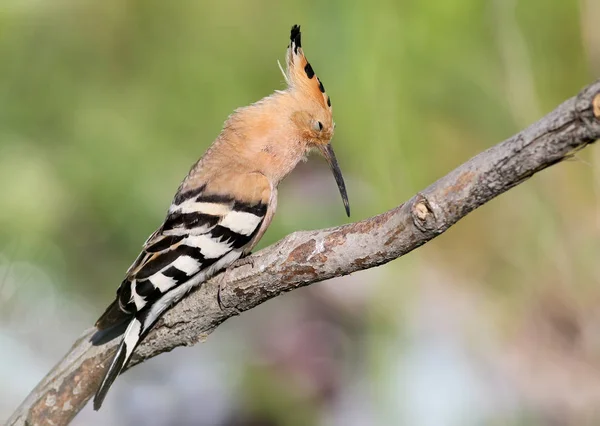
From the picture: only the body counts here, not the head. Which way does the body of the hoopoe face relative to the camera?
to the viewer's right
